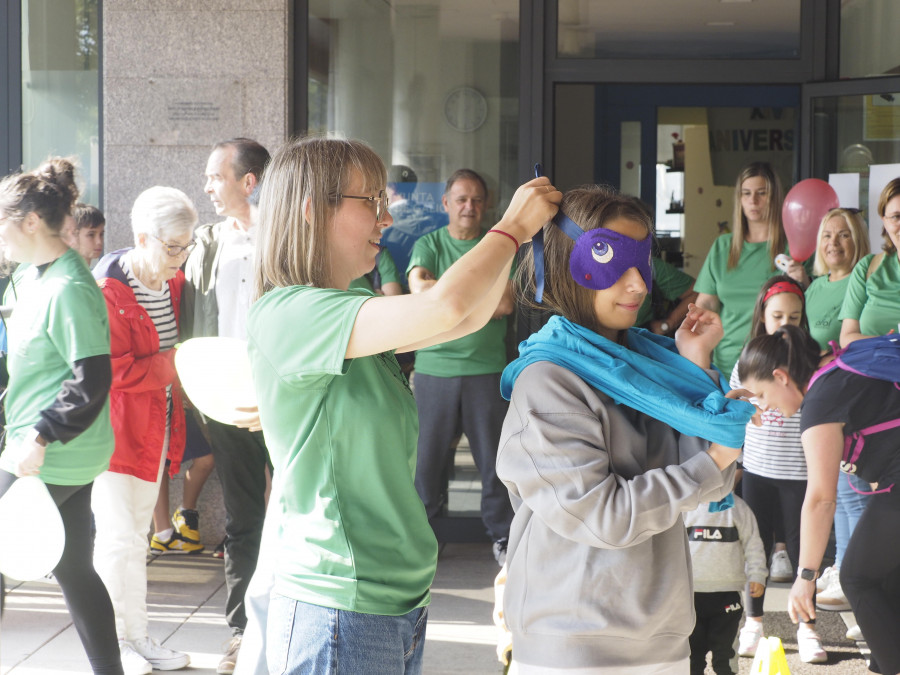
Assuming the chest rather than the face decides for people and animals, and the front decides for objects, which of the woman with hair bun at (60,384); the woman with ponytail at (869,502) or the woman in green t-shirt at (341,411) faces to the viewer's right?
the woman in green t-shirt

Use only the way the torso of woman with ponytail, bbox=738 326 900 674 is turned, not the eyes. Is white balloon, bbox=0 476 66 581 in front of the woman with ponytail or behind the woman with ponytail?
in front

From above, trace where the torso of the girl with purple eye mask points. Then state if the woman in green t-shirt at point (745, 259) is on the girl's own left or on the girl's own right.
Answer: on the girl's own left

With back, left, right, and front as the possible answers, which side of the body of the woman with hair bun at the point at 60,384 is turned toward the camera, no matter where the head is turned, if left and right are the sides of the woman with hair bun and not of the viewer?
left

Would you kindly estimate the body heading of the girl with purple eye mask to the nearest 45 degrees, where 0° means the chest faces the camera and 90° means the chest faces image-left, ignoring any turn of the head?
approximately 315°

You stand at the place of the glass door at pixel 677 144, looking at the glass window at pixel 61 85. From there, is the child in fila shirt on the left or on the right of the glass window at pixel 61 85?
left

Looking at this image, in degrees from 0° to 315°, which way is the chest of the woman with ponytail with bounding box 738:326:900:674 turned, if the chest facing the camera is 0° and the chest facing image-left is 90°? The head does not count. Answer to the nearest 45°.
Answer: approximately 90°

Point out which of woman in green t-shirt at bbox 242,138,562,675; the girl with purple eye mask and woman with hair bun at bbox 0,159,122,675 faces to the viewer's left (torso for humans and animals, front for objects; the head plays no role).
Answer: the woman with hair bun

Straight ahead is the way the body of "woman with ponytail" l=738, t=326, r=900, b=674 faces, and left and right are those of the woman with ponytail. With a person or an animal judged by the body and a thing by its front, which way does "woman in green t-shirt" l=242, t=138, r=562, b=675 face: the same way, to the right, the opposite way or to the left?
the opposite way

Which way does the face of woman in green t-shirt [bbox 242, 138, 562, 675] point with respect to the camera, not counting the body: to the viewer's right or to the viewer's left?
to the viewer's right

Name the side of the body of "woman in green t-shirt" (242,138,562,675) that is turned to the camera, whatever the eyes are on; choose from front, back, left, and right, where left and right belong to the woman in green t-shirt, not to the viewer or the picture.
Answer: right

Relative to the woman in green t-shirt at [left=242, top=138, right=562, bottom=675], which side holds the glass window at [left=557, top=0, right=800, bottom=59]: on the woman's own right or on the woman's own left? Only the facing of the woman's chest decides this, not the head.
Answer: on the woman's own left

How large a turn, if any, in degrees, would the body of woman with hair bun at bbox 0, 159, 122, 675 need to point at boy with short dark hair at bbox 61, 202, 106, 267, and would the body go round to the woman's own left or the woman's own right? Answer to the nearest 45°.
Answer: approximately 90° to the woman's own right
